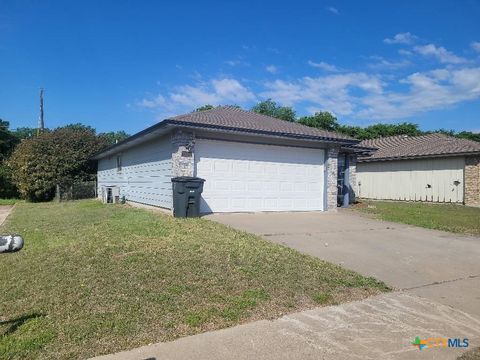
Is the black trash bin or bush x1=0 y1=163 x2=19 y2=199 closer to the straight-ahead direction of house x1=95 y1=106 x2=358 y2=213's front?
the black trash bin

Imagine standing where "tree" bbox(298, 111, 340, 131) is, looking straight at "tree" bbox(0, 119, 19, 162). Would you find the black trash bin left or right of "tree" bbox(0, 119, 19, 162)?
left

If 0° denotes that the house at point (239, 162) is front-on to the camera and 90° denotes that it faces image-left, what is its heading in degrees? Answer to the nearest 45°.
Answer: approximately 315°

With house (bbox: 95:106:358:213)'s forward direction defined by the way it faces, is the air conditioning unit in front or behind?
behind

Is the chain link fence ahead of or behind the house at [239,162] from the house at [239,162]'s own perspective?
behind

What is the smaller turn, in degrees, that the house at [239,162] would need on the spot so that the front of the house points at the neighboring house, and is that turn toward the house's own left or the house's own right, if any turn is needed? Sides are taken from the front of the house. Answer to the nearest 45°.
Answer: approximately 90° to the house's own left

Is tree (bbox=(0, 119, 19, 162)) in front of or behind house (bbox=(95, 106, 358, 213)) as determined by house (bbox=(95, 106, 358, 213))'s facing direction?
behind
